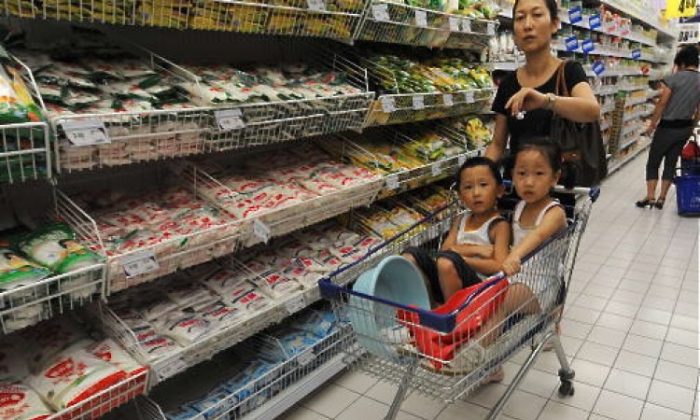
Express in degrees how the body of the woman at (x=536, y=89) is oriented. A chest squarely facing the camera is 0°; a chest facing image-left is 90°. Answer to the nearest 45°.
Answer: approximately 45°

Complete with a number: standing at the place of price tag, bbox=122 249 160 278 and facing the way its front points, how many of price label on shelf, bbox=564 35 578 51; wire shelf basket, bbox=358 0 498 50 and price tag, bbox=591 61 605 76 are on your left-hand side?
3

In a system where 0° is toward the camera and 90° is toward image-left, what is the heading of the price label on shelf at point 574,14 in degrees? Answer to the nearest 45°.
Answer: approximately 315°

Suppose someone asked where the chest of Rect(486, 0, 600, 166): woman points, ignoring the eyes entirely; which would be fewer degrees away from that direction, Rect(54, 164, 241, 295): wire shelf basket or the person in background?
the wire shelf basket

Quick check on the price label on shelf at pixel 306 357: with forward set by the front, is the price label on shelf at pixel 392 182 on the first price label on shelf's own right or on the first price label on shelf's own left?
on the first price label on shelf's own left

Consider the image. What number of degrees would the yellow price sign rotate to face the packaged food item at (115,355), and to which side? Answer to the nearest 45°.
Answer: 0° — it already faces it

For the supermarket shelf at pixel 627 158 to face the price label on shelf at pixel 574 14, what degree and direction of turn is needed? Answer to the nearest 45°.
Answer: approximately 45° to its right
